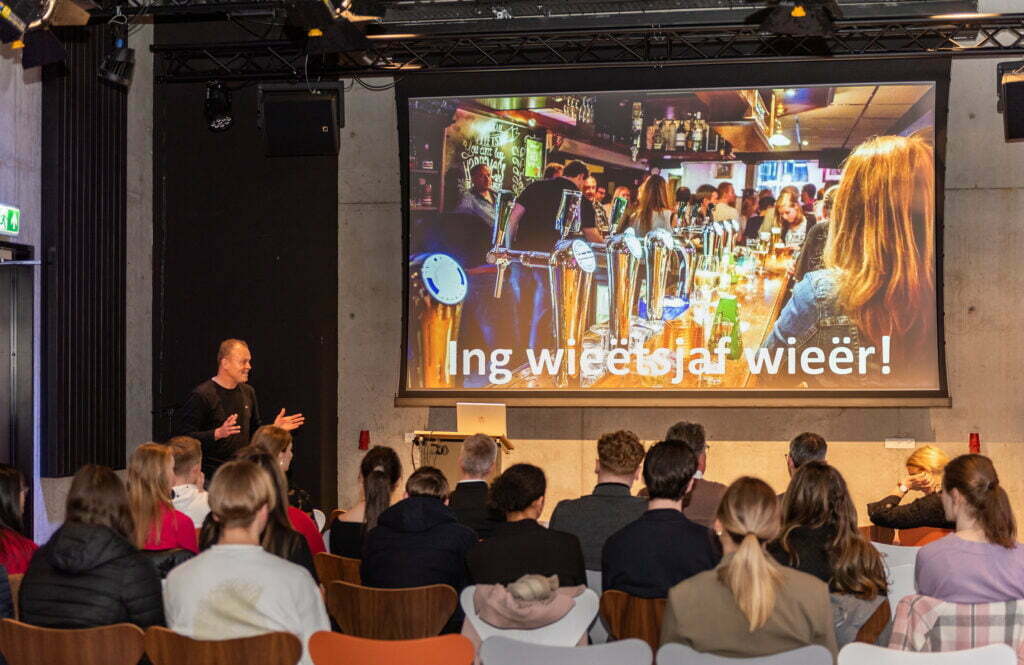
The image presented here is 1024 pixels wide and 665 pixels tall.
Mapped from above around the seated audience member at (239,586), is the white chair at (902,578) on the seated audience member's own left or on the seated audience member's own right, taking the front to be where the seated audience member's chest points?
on the seated audience member's own right

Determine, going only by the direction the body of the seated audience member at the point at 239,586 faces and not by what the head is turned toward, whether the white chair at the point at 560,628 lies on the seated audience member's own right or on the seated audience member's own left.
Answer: on the seated audience member's own right

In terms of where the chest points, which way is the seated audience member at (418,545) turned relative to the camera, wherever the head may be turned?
away from the camera

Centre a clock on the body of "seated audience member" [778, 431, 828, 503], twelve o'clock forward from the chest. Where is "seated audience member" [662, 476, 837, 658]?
"seated audience member" [662, 476, 837, 658] is roughly at 6 o'clock from "seated audience member" [778, 431, 828, 503].

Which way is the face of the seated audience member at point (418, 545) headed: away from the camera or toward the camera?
away from the camera

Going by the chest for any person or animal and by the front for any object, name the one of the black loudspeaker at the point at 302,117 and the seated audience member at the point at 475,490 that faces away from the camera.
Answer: the seated audience member

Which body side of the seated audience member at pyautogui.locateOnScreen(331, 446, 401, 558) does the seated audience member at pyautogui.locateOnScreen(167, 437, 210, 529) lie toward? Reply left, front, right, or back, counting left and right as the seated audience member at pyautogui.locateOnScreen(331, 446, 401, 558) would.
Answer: left

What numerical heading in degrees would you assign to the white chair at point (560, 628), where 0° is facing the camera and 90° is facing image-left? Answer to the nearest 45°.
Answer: approximately 180°

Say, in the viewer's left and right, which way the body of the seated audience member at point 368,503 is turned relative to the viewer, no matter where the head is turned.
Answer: facing away from the viewer

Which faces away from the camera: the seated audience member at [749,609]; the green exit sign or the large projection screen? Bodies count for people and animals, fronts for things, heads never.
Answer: the seated audience member

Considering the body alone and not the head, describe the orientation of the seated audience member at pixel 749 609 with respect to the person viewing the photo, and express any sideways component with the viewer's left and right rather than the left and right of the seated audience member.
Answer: facing away from the viewer

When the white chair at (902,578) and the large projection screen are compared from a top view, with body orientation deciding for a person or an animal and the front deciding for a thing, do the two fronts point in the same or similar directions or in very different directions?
very different directions

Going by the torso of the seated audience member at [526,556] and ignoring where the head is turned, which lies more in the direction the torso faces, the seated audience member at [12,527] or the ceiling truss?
the ceiling truss

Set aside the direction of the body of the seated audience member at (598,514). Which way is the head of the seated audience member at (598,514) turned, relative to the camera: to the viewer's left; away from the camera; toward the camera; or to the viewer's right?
away from the camera

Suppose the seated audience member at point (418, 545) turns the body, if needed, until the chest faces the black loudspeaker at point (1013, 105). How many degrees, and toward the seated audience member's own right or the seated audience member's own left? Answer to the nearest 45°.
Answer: approximately 45° to the seated audience member's own right

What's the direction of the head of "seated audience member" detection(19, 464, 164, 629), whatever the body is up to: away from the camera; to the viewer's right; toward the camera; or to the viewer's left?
away from the camera

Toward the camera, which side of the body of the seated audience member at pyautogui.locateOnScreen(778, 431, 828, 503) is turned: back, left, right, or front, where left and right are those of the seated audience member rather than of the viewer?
back

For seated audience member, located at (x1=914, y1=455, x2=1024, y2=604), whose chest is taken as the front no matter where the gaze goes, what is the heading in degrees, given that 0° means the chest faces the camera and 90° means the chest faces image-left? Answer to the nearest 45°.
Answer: approximately 135°
